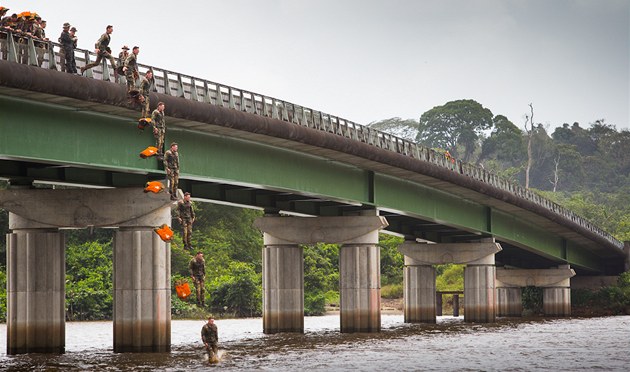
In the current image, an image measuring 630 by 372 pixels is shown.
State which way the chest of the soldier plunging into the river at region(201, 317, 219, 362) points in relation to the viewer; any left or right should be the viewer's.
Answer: facing the viewer and to the right of the viewer
